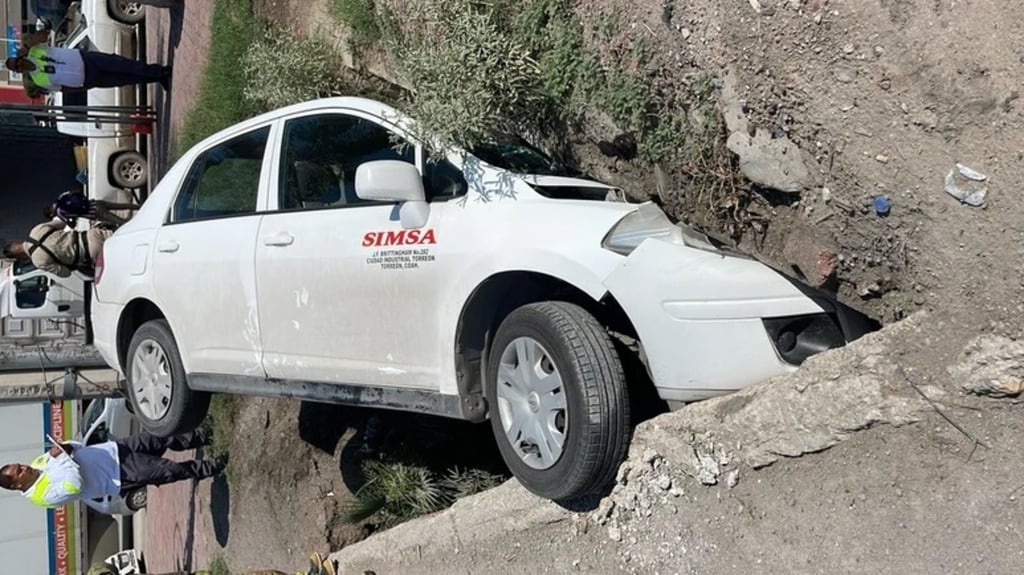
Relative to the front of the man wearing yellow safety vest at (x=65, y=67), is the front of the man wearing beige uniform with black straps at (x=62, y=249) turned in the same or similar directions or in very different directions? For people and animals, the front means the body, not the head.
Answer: very different directions

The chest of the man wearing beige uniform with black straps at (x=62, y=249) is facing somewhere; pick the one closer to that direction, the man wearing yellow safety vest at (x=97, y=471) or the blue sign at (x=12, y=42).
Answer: the blue sign

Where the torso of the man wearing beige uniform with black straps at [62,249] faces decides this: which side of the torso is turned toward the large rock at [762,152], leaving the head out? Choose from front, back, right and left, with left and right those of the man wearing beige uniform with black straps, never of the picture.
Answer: back

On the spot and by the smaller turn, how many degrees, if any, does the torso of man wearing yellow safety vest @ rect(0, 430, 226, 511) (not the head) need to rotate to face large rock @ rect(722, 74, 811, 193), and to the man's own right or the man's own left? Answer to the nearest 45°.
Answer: approximately 45° to the man's own left

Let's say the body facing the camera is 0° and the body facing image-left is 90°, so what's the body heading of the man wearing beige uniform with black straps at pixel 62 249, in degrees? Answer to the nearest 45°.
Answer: approximately 180°
